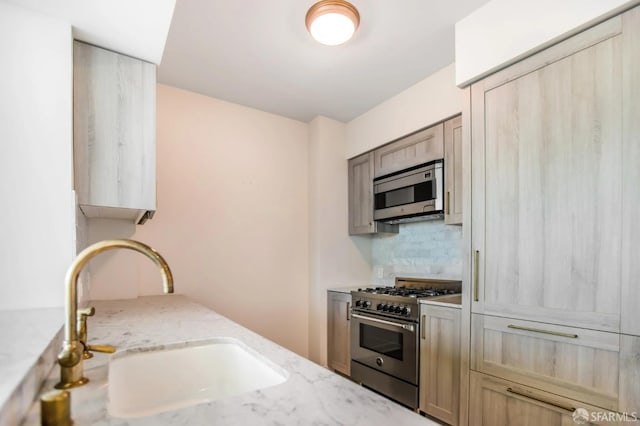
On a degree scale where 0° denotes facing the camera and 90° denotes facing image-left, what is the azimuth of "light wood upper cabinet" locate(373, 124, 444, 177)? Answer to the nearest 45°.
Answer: approximately 45°

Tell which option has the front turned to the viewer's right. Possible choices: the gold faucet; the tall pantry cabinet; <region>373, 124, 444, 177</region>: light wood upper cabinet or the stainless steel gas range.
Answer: the gold faucet

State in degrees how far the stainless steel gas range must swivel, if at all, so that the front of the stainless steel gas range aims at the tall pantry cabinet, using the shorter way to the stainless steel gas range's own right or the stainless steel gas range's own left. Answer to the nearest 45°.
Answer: approximately 90° to the stainless steel gas range's own left

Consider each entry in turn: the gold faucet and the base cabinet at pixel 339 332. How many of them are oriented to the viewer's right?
1

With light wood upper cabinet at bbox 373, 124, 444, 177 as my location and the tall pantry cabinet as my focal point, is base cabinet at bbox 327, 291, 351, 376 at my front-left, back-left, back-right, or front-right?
back-right
